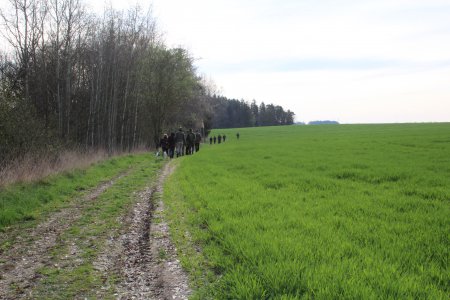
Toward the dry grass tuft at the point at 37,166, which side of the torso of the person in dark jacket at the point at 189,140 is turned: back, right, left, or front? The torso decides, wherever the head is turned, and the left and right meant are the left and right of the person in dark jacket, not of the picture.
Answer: back

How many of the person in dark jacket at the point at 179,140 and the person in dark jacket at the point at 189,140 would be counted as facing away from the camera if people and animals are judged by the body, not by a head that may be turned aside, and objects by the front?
2

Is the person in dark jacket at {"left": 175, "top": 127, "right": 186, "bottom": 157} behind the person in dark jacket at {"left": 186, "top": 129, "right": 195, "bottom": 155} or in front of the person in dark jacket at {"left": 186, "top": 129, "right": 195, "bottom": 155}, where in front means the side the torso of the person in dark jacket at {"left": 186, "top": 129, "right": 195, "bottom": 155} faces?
behind

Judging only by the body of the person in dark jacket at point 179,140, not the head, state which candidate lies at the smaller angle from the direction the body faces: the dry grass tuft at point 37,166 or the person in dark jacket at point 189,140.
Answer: the person in dark jacket

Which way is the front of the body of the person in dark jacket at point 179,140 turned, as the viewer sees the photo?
away from the camera

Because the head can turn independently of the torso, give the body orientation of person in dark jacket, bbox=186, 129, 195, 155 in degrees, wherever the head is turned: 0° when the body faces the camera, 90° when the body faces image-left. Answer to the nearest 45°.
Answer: approximately 180°
